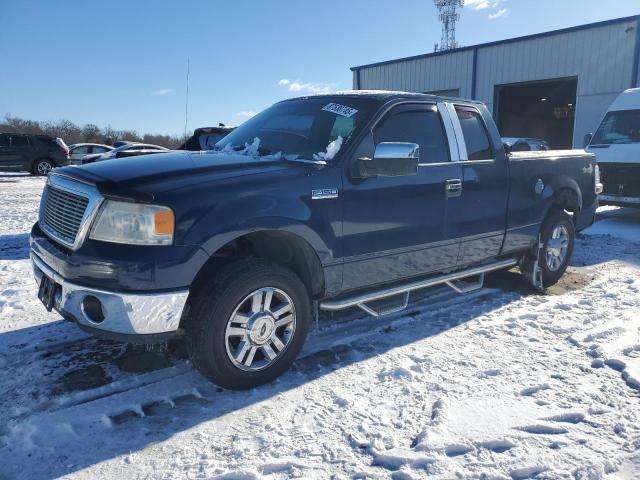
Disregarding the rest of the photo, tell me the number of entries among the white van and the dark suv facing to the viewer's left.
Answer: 1

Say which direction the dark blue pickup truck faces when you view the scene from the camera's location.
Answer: facing the viewer and to the left of the viewer

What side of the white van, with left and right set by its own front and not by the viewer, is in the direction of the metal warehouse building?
back

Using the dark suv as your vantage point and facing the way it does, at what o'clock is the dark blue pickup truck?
The dark blue pickup truck is roughly at 9 o'clock from the dark suv.

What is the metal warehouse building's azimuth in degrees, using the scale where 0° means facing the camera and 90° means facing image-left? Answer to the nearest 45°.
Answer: approximately 45°

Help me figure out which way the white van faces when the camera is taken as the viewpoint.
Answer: facing the viewer

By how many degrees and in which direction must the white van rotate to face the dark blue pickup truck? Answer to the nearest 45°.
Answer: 0° — it already faces it

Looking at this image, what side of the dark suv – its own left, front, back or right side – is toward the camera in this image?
left
